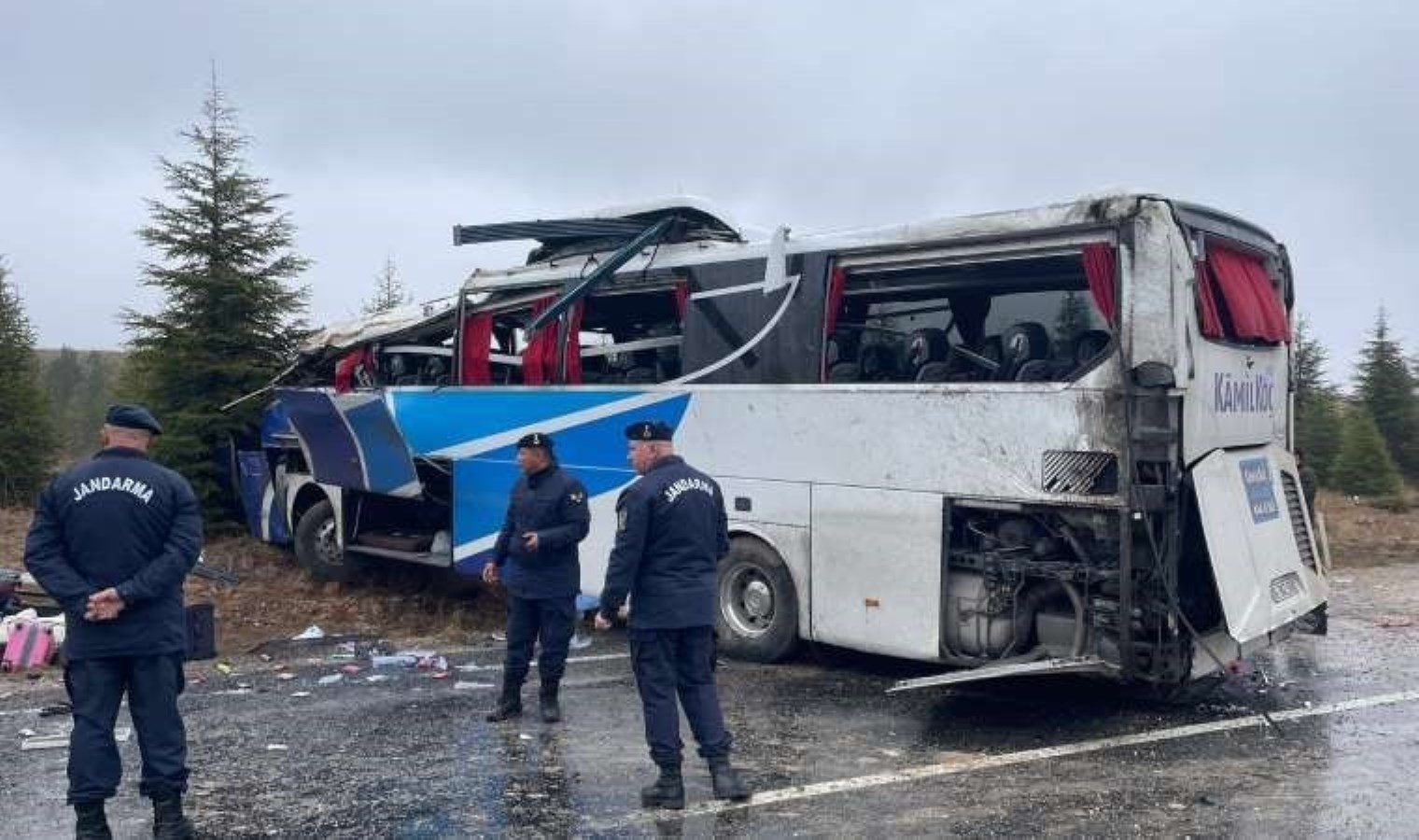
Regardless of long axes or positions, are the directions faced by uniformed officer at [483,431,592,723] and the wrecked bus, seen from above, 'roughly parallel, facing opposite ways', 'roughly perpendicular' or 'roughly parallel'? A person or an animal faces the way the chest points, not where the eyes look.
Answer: roughly perpendicular

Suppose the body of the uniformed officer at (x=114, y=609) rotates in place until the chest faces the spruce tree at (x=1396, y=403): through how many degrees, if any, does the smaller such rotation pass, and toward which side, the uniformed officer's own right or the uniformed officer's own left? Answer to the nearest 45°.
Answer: approximately 45° to the uniformed officer's own right

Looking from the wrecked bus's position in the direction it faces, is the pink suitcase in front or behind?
in front

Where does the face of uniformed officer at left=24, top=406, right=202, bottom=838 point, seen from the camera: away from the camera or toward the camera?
away from the camera

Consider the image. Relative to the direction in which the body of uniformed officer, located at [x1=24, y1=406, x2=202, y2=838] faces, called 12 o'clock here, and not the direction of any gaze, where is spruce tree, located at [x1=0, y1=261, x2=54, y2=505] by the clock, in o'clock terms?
The spruce tree is roughly at 12 o'clock from the uniformed officer.

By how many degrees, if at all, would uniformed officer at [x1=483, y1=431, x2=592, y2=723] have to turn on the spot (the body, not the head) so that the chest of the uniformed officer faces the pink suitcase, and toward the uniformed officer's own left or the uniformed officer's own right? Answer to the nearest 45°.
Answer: approximately 90° to the uniformed officer's own right

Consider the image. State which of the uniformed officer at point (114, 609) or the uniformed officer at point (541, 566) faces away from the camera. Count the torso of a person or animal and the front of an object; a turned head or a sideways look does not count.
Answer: the uniformed officer at point (114, 609)

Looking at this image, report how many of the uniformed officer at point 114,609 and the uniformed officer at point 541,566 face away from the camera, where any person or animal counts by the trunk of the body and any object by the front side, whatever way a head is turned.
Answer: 1

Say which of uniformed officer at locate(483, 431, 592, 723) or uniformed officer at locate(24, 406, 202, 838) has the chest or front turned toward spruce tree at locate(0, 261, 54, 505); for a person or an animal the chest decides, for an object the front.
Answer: uniformed officer at locate(24, 406, 202, 838)

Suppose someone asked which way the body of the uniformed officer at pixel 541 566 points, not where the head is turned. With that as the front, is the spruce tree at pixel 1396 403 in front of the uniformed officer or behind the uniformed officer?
behind

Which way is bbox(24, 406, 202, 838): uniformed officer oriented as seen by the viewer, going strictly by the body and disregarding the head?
away from the camera

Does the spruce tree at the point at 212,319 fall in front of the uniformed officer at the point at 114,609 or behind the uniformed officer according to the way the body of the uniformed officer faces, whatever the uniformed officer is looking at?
in front

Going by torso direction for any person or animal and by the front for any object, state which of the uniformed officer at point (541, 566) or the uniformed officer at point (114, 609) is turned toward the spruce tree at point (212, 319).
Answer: the uniformed officer at point (114, 609)

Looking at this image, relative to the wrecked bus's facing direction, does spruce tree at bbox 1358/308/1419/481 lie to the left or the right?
on its right

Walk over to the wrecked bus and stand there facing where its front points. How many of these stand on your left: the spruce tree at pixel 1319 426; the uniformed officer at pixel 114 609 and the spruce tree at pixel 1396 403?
1
